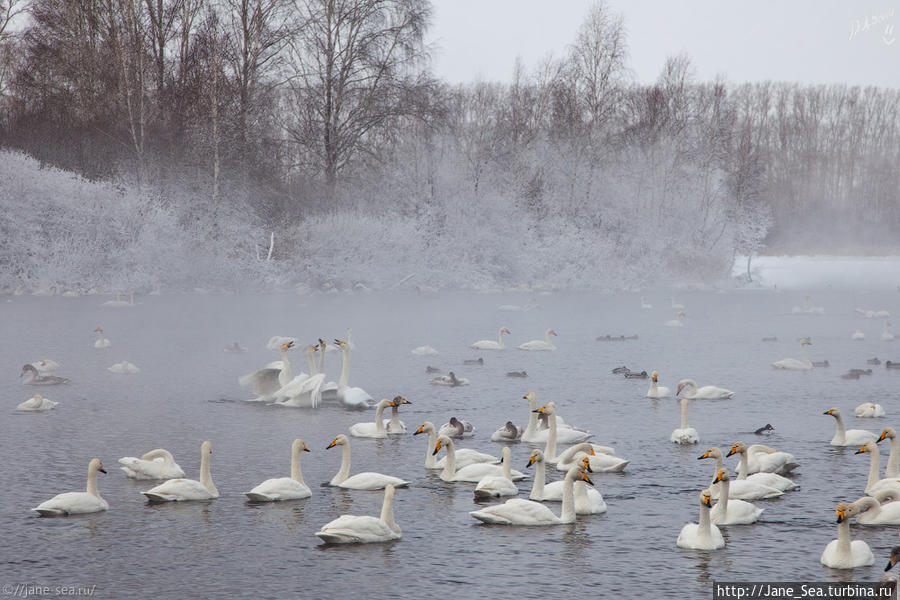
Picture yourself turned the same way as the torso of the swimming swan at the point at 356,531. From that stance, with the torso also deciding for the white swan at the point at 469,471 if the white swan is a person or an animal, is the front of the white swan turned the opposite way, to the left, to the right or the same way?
the opposite way

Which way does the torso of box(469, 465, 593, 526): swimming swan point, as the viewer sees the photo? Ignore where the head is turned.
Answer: to the viewer's right

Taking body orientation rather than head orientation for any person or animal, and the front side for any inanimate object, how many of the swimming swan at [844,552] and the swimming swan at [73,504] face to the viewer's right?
1

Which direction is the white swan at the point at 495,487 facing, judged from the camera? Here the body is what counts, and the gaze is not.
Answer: to the viewer's right

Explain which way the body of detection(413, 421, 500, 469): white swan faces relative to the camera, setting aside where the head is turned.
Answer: to the viewer's left

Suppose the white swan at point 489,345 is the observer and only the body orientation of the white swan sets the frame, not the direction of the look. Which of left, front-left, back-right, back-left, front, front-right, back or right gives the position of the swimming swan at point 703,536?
right

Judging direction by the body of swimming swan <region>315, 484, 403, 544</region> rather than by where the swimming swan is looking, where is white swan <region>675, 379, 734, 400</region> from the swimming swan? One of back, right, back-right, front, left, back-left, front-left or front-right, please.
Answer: front-left

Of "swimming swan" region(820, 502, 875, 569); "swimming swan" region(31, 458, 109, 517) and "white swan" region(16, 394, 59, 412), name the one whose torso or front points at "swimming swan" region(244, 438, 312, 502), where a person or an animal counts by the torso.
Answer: "swimming swan" region(31, 458, 109, 517)

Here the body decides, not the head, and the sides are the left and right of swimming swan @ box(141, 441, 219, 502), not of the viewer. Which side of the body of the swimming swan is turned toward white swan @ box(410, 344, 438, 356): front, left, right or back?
left

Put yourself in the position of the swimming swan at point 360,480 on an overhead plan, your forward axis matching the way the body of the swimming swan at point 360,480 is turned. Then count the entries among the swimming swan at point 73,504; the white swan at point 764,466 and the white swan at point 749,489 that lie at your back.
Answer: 2

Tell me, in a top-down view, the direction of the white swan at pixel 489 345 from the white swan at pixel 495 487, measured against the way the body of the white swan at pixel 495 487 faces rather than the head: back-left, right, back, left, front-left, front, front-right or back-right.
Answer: left

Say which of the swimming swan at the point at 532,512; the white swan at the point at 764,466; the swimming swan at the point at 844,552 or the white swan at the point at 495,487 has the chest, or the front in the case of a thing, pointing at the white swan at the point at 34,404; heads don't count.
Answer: the white swan at the point at 764,466

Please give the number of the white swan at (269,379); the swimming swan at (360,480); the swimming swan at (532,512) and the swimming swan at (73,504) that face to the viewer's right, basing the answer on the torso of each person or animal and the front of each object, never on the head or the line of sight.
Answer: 3

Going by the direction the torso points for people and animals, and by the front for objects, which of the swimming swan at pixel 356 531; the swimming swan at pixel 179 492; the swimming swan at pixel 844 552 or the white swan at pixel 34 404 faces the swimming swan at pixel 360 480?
the swimming swan at pixel 179 492

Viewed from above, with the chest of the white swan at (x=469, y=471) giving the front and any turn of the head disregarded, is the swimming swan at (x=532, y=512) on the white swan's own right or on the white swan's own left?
on the white swan's own left

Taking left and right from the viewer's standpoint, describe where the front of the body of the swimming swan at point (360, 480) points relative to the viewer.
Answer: facing to the left of the viewer

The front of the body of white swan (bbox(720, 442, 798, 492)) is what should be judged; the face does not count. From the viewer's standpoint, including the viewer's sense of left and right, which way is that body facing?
facing to the left of the viewer

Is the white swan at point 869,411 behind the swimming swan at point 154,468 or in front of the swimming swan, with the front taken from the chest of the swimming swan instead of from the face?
in front

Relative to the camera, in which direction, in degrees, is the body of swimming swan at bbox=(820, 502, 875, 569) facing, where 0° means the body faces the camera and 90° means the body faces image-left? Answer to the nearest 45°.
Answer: approximately 0°

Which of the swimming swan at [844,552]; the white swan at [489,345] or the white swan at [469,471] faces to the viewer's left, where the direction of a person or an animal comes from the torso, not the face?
the white swan at [469,471]
